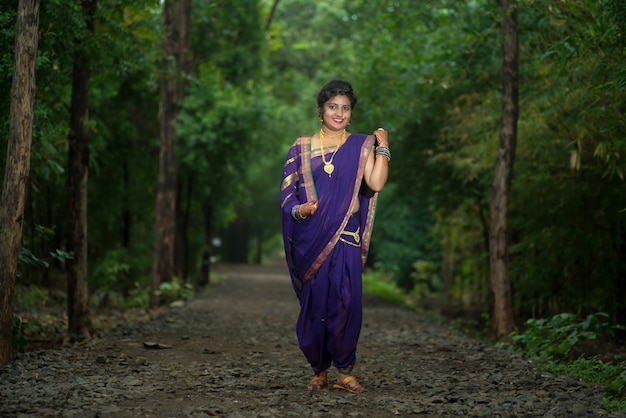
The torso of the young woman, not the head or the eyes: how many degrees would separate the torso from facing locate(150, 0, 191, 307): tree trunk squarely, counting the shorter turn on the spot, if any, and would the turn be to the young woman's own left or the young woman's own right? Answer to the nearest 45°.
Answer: approximately 180°

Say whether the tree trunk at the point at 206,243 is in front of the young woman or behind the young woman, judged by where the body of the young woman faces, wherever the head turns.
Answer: behind

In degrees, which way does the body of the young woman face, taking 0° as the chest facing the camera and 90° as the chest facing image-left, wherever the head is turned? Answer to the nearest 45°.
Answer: approximately 0°

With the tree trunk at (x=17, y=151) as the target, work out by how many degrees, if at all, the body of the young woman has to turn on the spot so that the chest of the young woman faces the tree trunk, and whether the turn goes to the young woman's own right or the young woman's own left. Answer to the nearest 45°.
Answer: approximately 90° to the young woman's own right

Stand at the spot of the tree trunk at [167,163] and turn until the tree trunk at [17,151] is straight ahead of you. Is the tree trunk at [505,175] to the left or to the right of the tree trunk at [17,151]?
left

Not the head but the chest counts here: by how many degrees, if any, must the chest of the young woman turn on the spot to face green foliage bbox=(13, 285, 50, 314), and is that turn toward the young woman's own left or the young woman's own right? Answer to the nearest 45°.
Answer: approximately 135° to the young woman's own right

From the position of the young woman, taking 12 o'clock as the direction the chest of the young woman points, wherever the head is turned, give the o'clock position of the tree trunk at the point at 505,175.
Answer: The tree trunk is roughly at 7 o'clock from the young woman.

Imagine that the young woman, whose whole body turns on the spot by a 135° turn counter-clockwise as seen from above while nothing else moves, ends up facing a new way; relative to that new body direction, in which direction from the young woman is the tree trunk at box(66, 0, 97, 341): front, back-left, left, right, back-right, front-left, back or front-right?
left

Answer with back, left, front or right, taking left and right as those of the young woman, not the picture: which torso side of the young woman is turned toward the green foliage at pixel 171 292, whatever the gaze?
back
